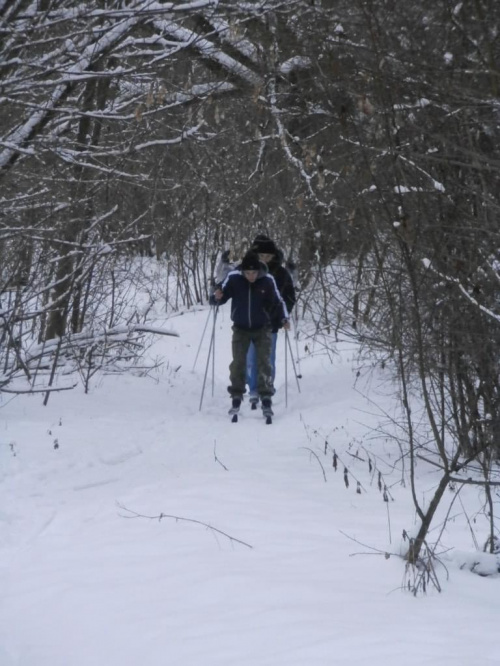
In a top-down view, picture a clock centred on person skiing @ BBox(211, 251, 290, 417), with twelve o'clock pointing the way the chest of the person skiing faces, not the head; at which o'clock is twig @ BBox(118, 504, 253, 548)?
The twig is roughly at 12 o'clock from the person skiing.

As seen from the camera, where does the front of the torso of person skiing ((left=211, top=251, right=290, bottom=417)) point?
toward the camera

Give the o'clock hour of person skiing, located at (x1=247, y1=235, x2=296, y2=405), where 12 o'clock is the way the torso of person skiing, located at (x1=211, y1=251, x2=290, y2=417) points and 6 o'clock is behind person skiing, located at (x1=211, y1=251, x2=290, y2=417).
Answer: person skiing, located at (x1=247, y1=235, x2=296, y2=405) is roughly at 7 o'clock from person skiing, located at (x1=211, y1=251, x2=290, y2=417).

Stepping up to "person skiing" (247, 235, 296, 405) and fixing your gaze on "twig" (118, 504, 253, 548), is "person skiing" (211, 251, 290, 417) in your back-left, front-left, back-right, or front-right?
front-right
